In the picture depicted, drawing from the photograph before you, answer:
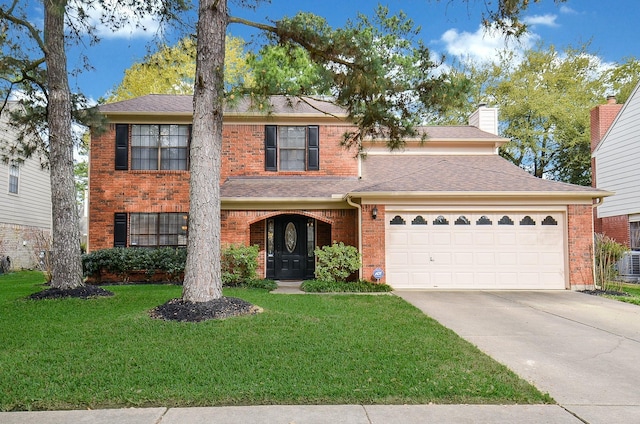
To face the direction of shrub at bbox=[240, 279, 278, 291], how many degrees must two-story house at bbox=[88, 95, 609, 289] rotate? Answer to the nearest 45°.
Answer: approximately 45° to its right

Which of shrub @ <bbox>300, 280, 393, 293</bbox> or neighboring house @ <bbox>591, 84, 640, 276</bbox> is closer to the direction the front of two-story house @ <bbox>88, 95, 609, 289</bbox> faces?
the shrub

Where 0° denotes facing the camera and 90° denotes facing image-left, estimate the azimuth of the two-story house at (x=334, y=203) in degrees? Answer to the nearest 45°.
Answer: approximately 0°

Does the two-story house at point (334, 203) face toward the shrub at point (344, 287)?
yes

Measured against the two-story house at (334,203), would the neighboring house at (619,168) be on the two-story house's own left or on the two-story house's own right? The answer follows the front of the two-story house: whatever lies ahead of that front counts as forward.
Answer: on the two-story house's own left

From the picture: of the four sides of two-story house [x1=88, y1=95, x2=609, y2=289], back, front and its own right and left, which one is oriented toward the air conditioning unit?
left

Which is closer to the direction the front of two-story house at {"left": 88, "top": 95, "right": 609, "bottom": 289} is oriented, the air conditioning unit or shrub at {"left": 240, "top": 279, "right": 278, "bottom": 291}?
the shrub

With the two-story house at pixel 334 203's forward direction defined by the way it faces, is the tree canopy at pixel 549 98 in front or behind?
behind

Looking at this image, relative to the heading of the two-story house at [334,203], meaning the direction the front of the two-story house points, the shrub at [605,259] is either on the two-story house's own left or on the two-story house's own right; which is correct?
on the two-story house's own left
